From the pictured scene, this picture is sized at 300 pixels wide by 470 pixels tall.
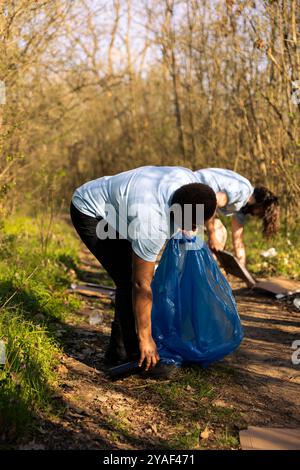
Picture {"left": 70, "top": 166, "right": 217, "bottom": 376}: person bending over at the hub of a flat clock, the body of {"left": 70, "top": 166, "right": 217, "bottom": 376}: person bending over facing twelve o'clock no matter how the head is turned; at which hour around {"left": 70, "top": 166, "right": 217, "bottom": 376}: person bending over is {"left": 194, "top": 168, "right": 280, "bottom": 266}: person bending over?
{"left": 194, "top": 168, "right": 280, "bottom": 266}: person bending over is roughly at 10 o'clock from {"left": 70, "top": 166, "right": 217, "bottom": 376}: person bending over.

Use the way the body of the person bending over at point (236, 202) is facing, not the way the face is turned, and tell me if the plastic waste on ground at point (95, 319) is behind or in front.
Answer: behind

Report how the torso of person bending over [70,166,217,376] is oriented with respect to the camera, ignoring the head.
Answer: to the viewer's right

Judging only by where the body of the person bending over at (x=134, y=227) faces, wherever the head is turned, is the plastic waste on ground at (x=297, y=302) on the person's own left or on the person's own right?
on the person's own left

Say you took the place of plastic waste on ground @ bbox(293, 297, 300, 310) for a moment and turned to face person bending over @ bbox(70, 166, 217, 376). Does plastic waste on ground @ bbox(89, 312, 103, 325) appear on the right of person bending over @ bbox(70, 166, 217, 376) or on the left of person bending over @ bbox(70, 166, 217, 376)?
right

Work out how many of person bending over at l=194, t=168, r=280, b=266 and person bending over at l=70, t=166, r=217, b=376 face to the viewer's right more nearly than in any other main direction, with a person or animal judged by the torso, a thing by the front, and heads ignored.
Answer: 2

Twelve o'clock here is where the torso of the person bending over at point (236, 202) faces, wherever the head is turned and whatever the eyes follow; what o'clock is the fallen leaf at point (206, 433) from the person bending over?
The fallen leaf is roughly at 3 o'clock from the person bending over.

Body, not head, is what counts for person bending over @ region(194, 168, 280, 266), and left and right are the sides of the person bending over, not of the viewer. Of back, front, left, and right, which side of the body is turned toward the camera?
right

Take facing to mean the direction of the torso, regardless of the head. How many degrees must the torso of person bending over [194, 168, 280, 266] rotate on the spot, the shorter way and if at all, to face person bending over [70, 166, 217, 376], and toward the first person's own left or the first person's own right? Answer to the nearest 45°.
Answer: approximately 90° to the first person's own right
